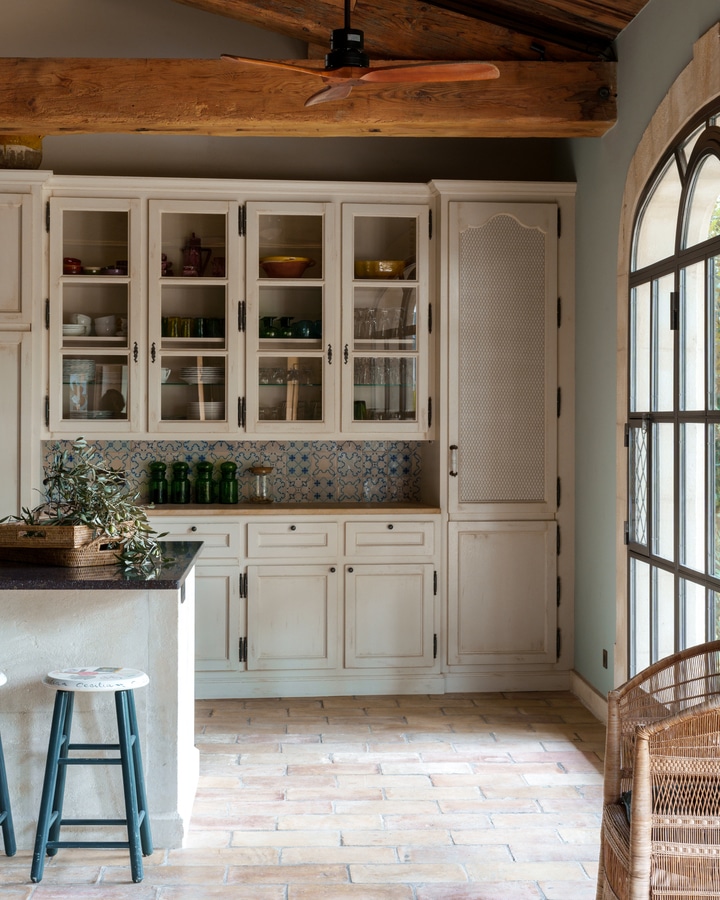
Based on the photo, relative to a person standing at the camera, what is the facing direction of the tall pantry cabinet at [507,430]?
facing the viewer

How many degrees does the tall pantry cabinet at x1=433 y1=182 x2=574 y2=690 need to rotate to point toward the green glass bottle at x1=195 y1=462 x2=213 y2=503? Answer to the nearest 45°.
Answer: approximately 90° to its right

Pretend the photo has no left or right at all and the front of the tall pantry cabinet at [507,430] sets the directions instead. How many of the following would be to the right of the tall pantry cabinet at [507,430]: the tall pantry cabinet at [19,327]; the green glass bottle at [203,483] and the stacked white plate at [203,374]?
3

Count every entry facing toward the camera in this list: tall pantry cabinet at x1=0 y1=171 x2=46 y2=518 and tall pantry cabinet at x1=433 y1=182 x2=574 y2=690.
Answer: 2

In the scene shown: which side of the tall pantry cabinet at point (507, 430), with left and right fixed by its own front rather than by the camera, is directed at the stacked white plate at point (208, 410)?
right

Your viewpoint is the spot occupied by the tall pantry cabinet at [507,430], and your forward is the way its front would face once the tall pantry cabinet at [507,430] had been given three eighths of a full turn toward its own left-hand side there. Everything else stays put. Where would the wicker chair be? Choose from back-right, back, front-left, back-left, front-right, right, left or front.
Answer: back-right

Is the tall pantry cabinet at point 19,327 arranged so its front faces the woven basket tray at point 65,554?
yes

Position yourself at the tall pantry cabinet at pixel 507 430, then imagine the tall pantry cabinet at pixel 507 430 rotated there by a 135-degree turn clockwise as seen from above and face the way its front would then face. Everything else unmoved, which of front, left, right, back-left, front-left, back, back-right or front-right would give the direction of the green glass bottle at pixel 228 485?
front-left

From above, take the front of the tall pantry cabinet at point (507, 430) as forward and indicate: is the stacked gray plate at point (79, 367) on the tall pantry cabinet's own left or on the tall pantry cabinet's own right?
on the tall pantry cabinet's own right

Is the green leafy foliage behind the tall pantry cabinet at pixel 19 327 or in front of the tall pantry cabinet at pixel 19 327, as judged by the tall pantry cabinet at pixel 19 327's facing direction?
in front
